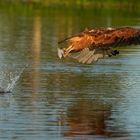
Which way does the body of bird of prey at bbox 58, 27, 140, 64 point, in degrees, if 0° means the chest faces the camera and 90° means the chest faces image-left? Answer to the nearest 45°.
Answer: approximately 90°
